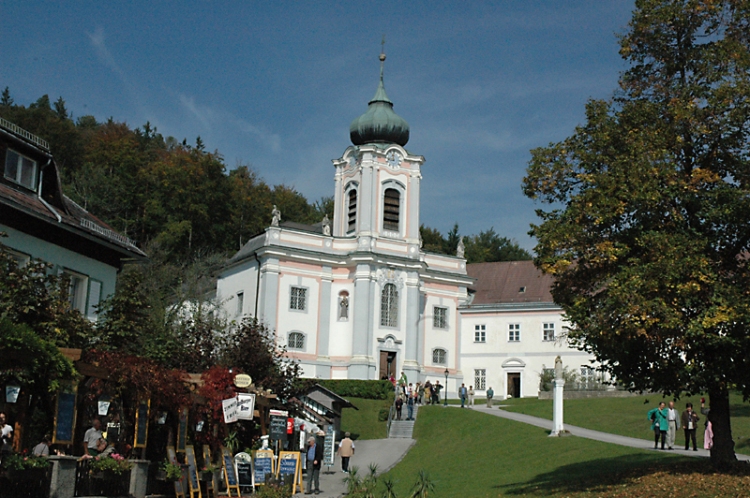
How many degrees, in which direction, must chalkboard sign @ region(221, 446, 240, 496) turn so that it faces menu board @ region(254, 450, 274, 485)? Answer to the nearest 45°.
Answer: approximately 90° to its left

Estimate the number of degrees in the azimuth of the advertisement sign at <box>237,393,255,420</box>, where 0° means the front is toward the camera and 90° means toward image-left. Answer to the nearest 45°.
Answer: approximately 315°

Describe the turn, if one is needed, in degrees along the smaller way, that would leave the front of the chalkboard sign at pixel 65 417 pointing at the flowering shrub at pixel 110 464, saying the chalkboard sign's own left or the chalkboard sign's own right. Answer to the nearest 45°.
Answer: approximately 90° to the chalkboard sign's own left

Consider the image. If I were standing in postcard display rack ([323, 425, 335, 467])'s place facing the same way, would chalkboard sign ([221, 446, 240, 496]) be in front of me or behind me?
in front

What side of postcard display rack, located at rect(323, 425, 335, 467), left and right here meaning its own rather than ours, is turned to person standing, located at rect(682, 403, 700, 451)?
left

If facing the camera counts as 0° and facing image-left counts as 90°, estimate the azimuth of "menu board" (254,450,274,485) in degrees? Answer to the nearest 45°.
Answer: approximately 0°

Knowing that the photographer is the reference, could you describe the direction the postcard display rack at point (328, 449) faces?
facing the viewer and to the left of the viewer
